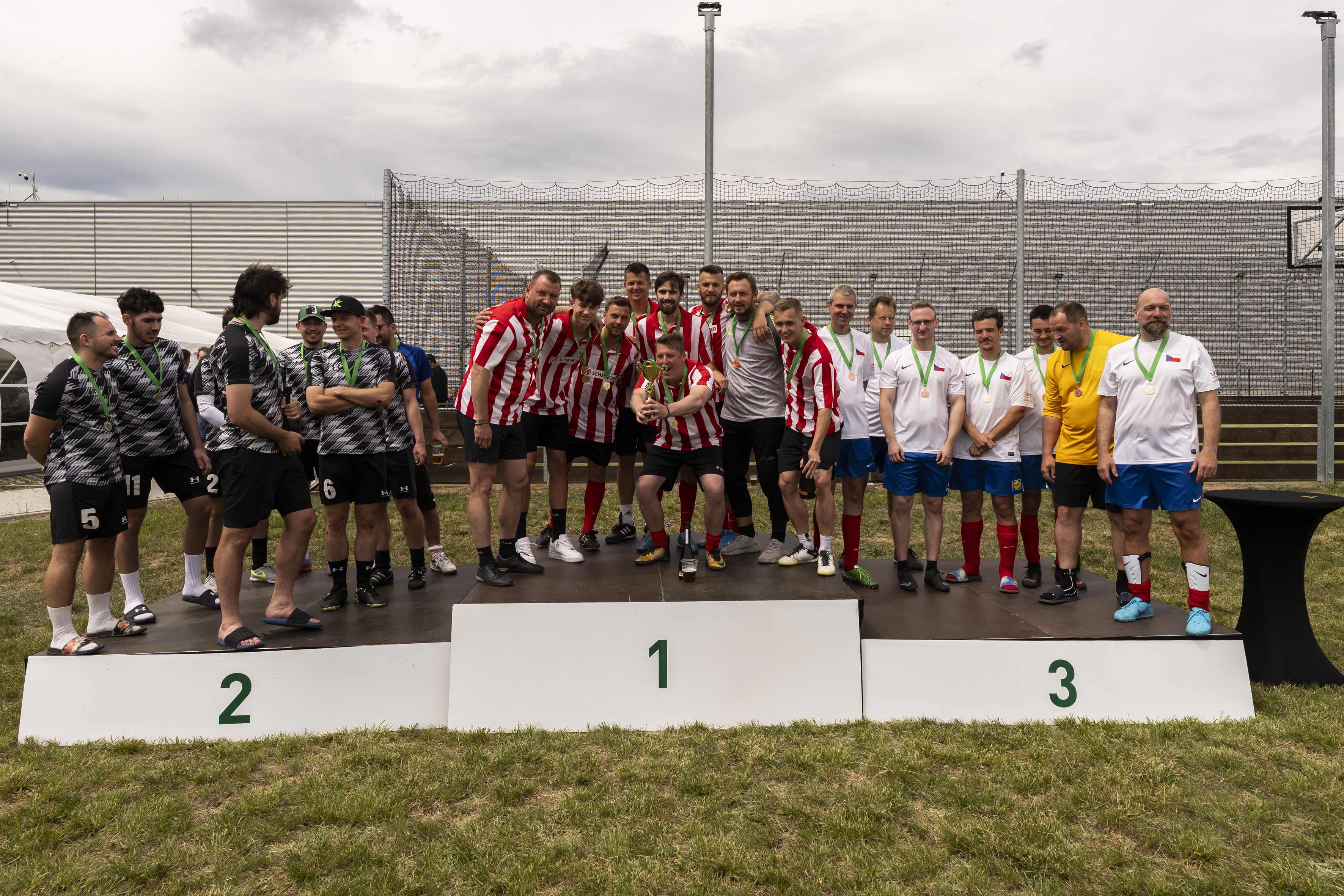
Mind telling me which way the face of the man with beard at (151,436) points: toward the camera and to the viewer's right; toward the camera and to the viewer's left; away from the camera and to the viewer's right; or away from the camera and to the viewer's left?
toward the camera and to the viewer's right

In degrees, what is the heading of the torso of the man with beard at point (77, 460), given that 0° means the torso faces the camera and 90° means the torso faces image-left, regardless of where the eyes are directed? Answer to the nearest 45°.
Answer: approximately 315°

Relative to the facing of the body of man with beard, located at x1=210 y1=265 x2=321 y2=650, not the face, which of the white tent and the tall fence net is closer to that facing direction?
the tall fence net

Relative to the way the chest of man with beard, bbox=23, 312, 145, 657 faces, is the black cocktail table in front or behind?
in front

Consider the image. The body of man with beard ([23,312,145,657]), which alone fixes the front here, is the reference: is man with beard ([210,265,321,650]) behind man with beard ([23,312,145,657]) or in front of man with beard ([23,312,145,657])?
in front

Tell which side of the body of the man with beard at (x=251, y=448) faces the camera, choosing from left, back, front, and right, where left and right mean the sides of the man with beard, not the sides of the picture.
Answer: right

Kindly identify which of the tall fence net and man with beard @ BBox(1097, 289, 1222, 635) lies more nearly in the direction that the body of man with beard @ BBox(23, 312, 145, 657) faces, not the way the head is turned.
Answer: the man with beard

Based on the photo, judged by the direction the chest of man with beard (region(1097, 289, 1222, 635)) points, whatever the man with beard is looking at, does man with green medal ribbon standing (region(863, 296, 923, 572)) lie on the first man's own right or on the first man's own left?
on the first man's own right

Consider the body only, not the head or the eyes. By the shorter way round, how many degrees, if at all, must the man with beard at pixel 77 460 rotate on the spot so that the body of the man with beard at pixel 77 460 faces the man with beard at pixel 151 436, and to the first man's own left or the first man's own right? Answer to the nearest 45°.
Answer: approximately 90° to the first man's own left
